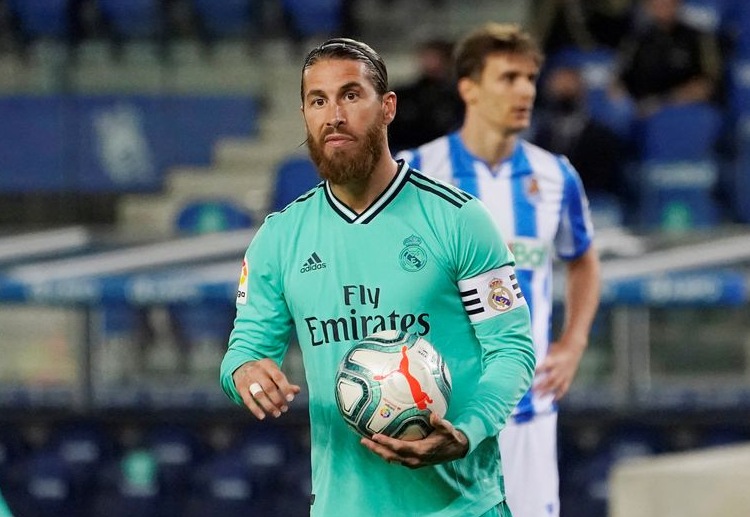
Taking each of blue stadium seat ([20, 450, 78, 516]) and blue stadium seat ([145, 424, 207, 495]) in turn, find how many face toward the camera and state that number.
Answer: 2

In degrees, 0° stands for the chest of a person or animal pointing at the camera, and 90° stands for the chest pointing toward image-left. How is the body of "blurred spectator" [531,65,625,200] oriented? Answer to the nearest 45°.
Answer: approximately 0°

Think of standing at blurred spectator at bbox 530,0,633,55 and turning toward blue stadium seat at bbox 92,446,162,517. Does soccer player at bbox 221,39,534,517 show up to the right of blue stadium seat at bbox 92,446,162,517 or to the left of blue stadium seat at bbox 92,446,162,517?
left

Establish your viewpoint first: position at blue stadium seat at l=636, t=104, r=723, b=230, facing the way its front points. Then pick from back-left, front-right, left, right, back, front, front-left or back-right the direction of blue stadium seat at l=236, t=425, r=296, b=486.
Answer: front-right

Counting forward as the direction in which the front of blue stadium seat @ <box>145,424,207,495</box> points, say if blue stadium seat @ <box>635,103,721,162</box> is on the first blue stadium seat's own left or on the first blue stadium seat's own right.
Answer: on the first blue stadium seat's own left
